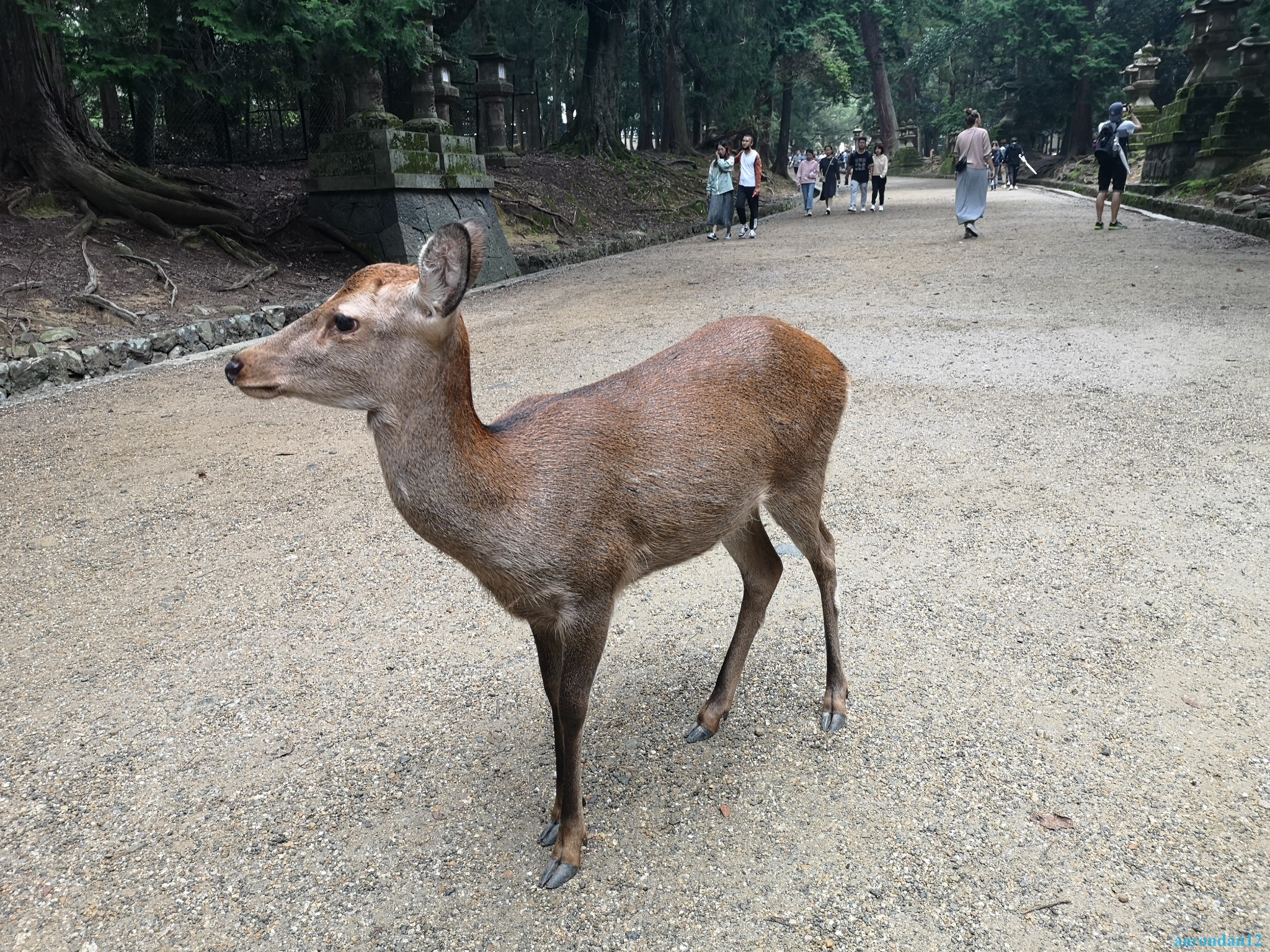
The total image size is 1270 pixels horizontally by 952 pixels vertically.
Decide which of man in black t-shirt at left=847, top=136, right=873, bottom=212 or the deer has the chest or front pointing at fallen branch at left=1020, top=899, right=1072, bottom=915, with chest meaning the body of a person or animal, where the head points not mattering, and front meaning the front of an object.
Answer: the man in black t-shirt

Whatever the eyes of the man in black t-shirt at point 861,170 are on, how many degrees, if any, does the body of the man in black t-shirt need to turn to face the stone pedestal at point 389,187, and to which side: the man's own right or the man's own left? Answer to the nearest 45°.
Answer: approximately 45° to the man's own right

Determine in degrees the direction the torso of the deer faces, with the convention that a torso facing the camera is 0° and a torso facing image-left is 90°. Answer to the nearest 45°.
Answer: approximately 45°

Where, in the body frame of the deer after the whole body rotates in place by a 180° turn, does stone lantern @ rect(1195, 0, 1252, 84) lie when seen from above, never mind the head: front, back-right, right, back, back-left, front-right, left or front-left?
front

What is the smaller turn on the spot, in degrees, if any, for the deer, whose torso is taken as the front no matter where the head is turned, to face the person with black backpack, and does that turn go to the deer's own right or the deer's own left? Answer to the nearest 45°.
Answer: approximately 180°

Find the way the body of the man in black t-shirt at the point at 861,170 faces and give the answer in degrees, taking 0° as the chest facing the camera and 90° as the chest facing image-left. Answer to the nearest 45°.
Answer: approximately 0°

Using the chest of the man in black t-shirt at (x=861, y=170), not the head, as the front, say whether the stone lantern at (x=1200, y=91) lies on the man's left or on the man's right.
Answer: on the man's left

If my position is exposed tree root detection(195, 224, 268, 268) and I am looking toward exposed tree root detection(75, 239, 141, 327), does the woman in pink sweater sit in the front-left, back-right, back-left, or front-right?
back-left
